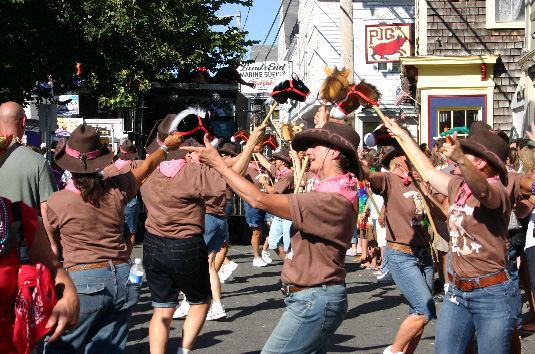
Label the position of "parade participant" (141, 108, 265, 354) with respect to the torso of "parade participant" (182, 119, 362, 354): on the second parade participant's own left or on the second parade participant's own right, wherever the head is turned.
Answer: on the second parade participant's own right

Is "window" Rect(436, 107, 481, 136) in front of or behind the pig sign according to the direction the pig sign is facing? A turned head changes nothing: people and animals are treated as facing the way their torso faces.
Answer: in front

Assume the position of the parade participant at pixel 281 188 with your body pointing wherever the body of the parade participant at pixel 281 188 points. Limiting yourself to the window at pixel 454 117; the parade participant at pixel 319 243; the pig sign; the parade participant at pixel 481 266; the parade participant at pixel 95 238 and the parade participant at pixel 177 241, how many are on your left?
4

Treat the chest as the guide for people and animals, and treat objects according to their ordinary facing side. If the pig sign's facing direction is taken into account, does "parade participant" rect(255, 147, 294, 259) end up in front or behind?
in front

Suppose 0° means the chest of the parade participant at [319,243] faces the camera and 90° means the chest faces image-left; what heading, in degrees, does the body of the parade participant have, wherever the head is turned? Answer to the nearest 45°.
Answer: approximately 90°
